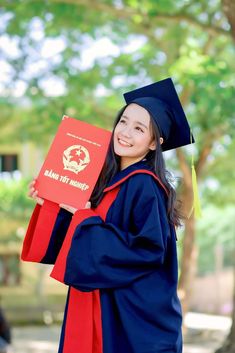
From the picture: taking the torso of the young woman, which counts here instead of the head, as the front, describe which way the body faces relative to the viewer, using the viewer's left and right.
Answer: facing the viewer and to the left of the viewer

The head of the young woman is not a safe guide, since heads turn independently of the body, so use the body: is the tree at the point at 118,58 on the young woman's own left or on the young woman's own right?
on the young woman's own right

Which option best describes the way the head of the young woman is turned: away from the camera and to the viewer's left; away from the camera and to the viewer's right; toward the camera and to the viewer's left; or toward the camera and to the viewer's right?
toward the camera and to the viewer's left
